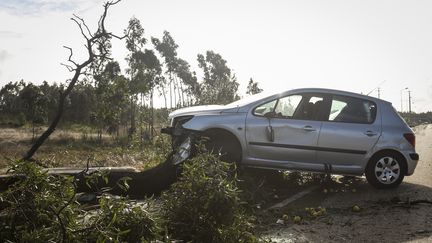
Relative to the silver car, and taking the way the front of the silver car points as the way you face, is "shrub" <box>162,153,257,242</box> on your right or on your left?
on your left

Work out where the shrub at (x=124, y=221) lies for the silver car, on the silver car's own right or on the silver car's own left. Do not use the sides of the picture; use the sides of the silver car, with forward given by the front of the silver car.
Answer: on the silver car's own left

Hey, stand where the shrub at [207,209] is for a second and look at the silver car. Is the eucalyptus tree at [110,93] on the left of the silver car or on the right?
left

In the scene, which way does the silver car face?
to the viewer's left
